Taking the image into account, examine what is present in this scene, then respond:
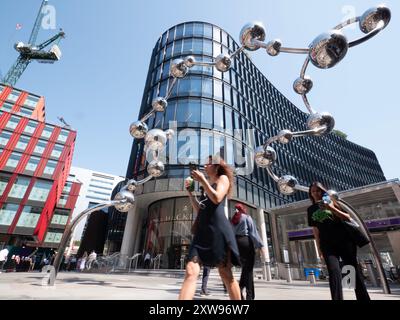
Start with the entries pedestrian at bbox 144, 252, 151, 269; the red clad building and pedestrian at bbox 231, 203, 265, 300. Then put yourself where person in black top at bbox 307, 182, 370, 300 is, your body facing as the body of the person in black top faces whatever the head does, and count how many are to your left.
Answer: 0

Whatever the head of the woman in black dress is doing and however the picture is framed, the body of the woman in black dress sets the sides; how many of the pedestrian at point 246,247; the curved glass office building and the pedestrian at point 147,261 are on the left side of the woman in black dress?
0

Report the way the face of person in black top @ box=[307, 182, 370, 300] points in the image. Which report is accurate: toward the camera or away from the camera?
toward the camera

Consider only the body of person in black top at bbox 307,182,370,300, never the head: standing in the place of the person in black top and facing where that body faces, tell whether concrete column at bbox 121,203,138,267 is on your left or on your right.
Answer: on your right

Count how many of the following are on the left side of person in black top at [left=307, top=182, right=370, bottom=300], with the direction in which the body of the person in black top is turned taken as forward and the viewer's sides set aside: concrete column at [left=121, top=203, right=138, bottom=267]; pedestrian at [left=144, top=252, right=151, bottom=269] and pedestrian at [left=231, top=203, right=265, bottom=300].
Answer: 0

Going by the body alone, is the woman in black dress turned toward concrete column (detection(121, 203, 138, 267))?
no

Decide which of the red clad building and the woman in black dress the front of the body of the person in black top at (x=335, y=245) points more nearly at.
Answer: the woman in black dress

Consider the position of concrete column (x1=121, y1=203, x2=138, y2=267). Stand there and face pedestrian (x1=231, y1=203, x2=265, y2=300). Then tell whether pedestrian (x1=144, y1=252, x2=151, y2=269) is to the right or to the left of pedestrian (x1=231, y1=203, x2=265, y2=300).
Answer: left

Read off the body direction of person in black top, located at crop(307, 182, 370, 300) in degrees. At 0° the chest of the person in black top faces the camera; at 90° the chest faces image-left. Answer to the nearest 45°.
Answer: approximately 0°

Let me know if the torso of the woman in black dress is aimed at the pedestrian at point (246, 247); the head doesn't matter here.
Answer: no
